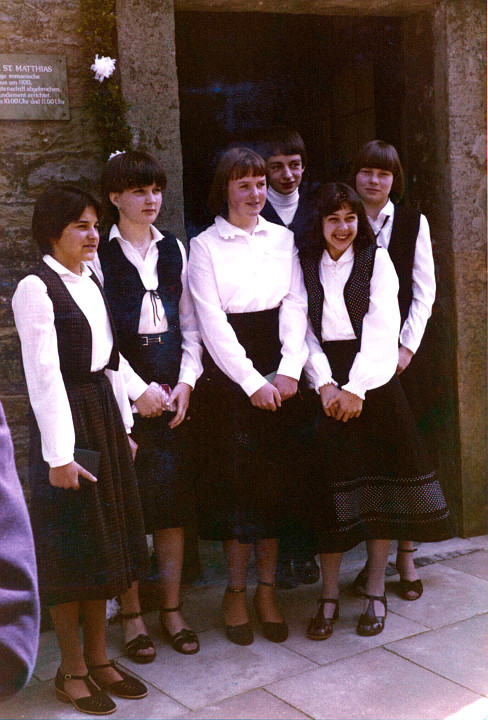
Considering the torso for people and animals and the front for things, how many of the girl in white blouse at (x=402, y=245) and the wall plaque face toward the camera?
2

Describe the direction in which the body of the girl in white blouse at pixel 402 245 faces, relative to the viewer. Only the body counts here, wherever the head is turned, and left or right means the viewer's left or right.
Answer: facing the viewer

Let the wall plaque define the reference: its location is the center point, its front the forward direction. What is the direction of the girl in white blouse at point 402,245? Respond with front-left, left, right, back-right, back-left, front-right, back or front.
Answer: left

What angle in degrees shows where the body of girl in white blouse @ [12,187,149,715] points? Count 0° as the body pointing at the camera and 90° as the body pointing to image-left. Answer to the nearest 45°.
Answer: approximately 315°

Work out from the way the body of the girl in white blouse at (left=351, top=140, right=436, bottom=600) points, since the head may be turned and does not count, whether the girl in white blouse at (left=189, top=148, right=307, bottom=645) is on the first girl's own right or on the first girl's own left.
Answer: on the first girl's own right

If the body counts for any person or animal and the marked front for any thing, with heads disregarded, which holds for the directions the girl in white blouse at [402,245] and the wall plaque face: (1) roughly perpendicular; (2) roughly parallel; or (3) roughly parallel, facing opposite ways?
roughly parallel

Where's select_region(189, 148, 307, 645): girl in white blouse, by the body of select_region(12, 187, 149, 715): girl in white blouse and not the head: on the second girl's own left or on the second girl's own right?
on the second girl's own left

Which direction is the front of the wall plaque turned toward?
toward the camera

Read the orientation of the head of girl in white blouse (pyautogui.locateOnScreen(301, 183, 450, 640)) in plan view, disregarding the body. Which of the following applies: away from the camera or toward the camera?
toward the camera

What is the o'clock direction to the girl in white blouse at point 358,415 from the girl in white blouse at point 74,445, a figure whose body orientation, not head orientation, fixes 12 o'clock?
the girl in white blouse at point 358,415 is roughly at 10 o'clock from the girl in white blouse at point 74,445.

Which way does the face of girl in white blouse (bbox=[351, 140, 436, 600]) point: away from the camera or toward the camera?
toward the camera
